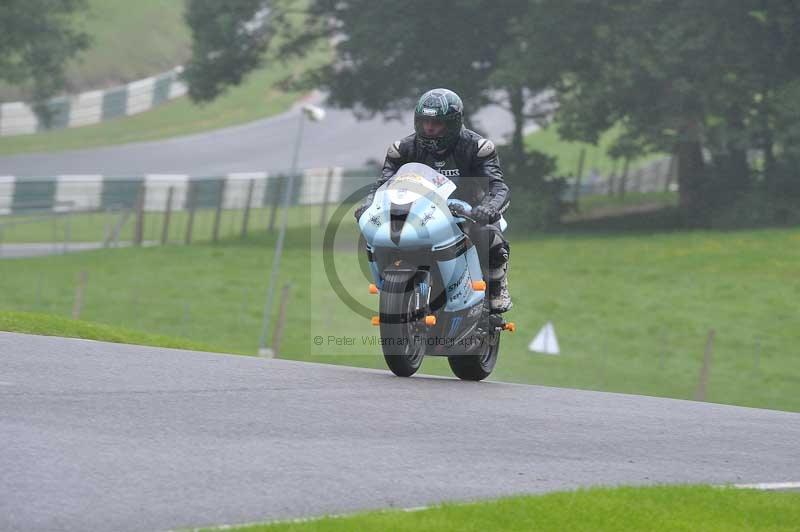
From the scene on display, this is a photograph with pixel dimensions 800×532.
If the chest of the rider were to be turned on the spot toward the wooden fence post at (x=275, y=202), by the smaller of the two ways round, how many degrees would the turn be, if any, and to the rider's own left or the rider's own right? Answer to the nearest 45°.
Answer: approximately 135° to the rider's own right

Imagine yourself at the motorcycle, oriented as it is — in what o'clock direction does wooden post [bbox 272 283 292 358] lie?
The wooden post is roughly at 4 o'clock from the motorcycle.

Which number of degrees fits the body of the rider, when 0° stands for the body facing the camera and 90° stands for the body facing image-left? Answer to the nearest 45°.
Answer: approximately 45°

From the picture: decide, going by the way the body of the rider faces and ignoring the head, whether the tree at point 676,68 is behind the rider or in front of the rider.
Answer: behind

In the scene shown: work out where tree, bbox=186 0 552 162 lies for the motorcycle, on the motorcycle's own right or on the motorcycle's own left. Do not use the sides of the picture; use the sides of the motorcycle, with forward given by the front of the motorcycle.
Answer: on the motorcycle's own right

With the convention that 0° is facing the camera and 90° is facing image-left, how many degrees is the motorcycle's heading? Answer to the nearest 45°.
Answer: approximately 45°

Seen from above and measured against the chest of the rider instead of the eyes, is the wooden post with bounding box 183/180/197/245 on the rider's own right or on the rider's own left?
on the rider's own right

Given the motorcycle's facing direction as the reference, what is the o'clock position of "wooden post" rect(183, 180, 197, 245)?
The wooden post is roughly at 4 o'clock from the motorcycle.
